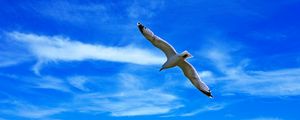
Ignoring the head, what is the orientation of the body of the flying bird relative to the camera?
to the viewer's right
